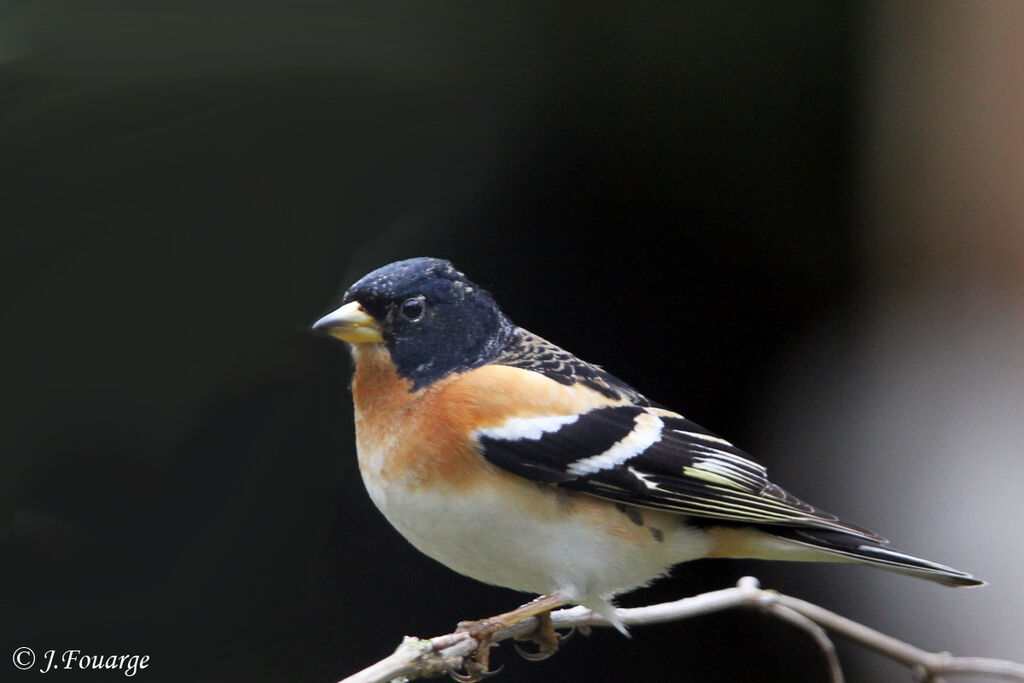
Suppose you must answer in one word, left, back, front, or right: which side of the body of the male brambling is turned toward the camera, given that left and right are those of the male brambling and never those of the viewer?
left
